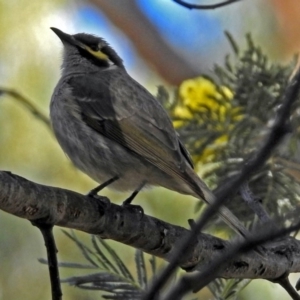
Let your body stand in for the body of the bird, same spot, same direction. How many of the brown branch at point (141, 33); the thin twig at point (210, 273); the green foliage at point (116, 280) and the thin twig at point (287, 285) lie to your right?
1

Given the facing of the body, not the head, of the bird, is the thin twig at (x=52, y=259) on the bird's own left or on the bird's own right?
on the bird's own left

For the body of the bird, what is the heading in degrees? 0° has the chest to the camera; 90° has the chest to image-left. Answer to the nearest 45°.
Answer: approximately 90°

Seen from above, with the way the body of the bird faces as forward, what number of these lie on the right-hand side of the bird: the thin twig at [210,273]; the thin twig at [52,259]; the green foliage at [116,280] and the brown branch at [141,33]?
1

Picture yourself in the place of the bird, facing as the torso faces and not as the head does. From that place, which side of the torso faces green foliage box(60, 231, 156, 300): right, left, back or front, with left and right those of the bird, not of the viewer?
left

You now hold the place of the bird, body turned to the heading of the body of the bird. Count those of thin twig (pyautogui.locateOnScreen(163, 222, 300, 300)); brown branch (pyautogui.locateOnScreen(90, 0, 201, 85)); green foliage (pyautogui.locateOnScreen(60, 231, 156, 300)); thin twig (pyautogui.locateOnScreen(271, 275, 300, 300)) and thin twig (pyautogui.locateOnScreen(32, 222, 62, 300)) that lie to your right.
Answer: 1

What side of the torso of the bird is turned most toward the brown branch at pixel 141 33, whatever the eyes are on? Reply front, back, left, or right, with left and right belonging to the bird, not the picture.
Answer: right
